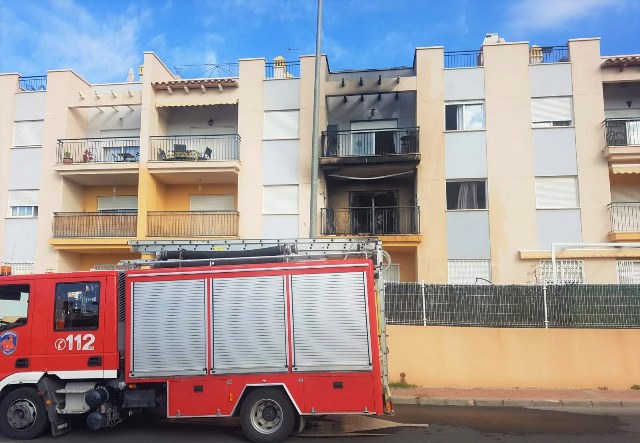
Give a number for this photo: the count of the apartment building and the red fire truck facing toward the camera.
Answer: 1

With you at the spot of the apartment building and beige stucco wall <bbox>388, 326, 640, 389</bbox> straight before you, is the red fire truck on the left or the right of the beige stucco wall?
right

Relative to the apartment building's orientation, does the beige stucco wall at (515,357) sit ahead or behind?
ahead

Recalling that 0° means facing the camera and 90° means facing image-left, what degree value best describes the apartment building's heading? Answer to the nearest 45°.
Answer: approximately 0°

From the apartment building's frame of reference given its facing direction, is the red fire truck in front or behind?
in front

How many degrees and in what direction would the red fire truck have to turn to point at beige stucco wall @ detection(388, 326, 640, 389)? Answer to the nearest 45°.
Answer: approximately 135° to its right

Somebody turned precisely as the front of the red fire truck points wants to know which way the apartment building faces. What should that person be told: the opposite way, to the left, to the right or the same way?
to the left

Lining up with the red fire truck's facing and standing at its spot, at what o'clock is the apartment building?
The apartment building is roughly at 4 o'clock from the red fire truck.

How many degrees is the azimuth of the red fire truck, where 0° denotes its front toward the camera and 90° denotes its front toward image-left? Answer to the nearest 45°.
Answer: approximately 90°
